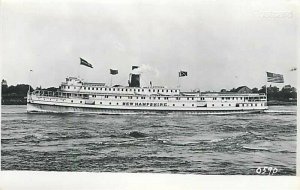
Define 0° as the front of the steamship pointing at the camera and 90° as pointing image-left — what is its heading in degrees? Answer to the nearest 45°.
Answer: approximately 90°
